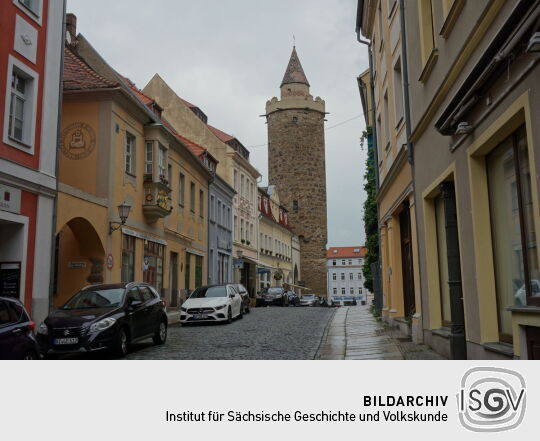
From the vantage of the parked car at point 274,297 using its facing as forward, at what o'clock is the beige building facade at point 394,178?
The beige building facade is roughly at 10 o'clock from the parked car.

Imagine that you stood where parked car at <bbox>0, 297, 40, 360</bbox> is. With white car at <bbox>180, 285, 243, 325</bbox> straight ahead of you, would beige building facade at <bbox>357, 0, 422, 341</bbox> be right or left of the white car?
right

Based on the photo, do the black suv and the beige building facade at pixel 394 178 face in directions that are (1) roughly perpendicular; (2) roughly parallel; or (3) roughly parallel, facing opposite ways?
roughly perpendicular

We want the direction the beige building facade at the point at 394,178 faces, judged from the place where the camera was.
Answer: facing to the left of the viewer

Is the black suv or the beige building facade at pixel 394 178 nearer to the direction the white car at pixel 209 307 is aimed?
the black suv

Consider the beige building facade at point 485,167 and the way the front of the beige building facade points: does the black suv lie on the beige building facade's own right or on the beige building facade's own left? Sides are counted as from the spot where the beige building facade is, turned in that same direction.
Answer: on the beige building facade's own right

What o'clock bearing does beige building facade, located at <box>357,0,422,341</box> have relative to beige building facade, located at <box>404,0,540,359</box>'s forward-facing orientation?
beige building facade, located at <box>357,0,422,341</box> is roughly at 4 o'clock from beige building facade, located at <box>404,0,540,359</box>.

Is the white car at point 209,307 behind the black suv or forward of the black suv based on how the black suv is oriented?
behind

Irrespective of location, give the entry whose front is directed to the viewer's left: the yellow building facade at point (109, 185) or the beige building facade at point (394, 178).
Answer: the beige building facade

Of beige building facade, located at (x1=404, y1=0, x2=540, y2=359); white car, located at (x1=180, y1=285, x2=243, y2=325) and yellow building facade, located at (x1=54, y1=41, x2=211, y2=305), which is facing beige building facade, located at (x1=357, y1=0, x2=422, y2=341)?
the yellow building facade
